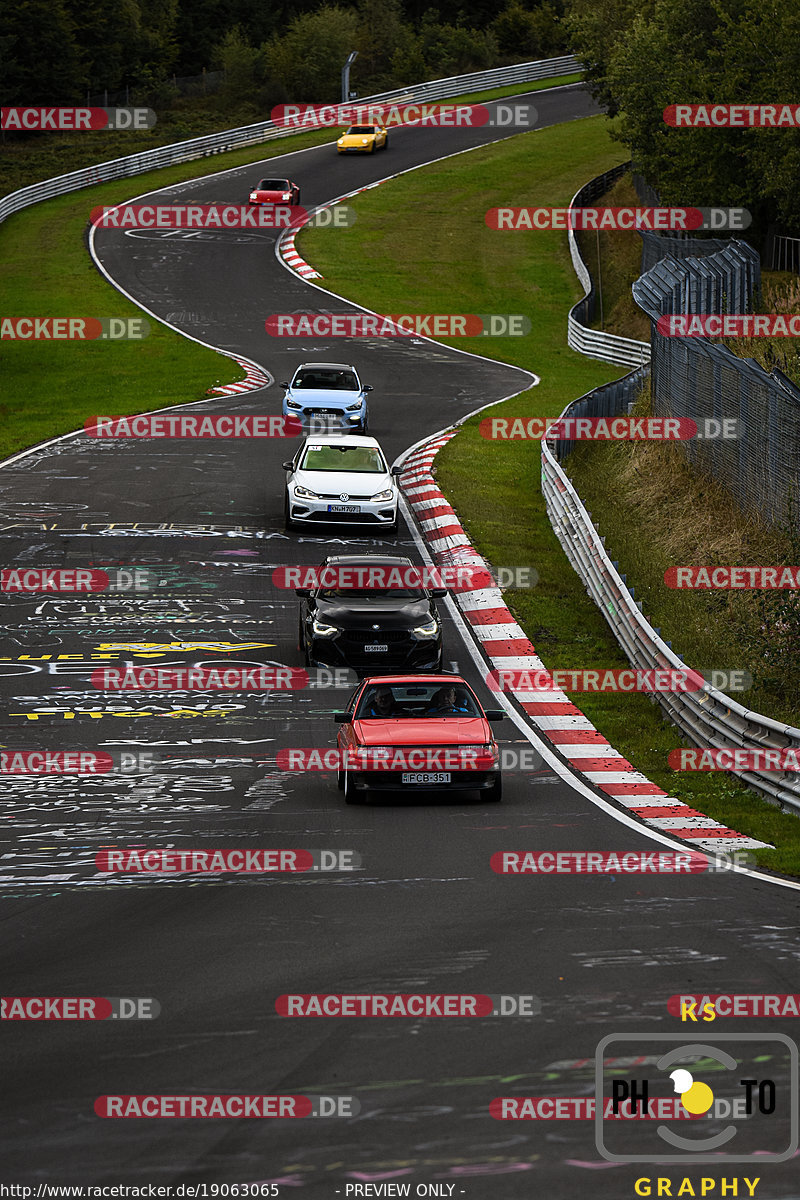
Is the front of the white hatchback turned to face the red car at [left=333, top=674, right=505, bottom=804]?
yes

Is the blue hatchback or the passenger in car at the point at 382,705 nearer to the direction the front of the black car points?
the passenger in car

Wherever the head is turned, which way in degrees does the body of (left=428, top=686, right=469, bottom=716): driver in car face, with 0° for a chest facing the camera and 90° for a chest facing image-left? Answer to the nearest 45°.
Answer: approximately 0°

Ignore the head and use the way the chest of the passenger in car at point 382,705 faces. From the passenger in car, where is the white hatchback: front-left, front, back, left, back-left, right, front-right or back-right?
back

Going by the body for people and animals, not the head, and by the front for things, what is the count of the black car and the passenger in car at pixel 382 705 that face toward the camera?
2

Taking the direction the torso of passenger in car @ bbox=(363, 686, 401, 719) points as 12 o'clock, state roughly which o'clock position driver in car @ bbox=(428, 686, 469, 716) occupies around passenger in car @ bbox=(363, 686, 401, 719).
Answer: driver in car @ bbox=(428, 686, 469, 716) is roughly at 9 o'clock from passenger in car @ bbox=(363, 686, 401, 719).

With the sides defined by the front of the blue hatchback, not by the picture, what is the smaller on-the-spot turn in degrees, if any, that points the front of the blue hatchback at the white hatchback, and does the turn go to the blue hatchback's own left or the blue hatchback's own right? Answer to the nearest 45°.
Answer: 0° — it already faces it
